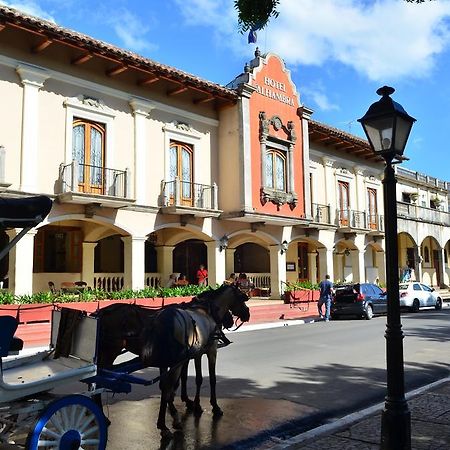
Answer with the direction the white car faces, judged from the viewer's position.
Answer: facing away from the viewer and to the right of the viewer

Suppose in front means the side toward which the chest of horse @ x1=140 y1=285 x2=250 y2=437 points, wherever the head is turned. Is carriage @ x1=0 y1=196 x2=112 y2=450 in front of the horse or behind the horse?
behind

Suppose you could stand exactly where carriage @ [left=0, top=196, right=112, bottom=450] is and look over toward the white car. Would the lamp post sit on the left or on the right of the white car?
right

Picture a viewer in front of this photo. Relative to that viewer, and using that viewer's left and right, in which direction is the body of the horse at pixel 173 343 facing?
facing away from the viewer and to the right of the viewer

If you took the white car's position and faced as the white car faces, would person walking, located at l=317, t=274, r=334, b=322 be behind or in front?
behind
